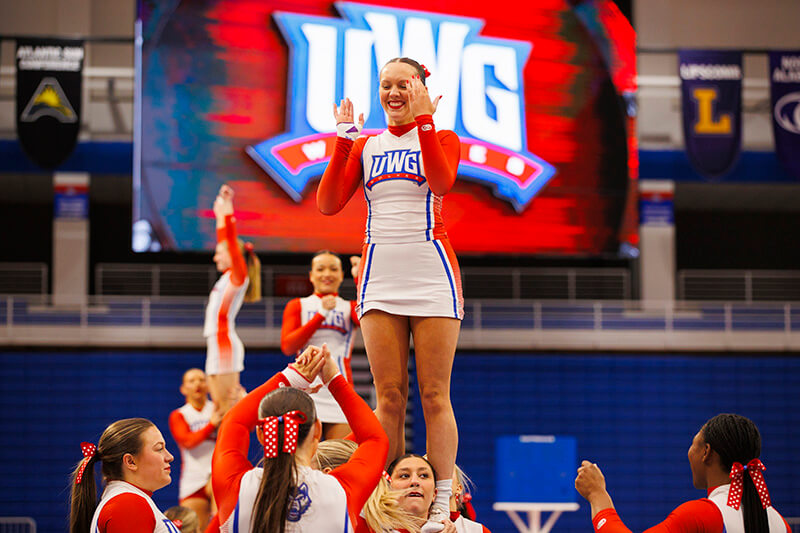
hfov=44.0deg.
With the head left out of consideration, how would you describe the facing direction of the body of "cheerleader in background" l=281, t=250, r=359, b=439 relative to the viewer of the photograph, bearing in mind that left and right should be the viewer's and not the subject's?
facing the viewer

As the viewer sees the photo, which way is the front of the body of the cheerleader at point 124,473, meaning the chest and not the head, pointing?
to the viewer's right

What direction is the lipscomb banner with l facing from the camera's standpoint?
toward the camera

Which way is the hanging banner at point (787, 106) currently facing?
toward the camera

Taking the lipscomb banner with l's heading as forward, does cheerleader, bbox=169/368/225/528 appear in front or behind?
in front

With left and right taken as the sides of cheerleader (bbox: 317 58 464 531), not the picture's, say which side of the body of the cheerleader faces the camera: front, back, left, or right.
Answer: front

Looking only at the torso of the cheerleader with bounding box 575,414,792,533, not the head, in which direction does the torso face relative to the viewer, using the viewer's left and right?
facing away from the viewer and to the left of the viewer

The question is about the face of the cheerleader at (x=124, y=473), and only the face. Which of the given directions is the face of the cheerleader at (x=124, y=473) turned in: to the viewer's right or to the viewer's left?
to the viewer's right

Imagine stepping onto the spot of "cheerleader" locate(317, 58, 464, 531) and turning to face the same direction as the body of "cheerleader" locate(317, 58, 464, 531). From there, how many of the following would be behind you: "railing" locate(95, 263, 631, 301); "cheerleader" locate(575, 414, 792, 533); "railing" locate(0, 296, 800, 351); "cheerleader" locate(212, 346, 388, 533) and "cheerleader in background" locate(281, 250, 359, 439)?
3

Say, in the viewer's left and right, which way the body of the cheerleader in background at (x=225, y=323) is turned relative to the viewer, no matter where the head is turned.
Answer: facing to the left of the viewer

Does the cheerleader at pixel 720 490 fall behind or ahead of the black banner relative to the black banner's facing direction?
ahead

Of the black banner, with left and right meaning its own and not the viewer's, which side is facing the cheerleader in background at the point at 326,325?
front

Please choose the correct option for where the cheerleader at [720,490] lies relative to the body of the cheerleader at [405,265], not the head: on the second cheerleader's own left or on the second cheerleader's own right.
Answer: on the second cheerleader's own left

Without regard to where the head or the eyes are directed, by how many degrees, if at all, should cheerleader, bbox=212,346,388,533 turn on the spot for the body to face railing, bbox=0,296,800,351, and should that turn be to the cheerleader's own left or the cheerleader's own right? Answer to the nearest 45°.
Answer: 0° — they already face it

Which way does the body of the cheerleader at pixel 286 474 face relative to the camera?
away from the camera

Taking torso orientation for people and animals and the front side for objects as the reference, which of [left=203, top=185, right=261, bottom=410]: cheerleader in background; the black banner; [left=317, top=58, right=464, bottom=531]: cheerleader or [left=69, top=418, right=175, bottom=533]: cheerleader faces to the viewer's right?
[left=69, top=418, right=175, bottom=533]: cheerleader

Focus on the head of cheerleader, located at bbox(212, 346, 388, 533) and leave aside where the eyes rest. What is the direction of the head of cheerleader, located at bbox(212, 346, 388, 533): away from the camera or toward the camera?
away from the camera

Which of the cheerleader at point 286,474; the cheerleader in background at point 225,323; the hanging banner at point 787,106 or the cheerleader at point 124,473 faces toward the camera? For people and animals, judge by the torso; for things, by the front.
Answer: the hanging banner

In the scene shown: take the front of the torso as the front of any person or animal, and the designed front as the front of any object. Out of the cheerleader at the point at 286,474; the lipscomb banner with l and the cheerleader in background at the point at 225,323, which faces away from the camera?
the cheerleader
